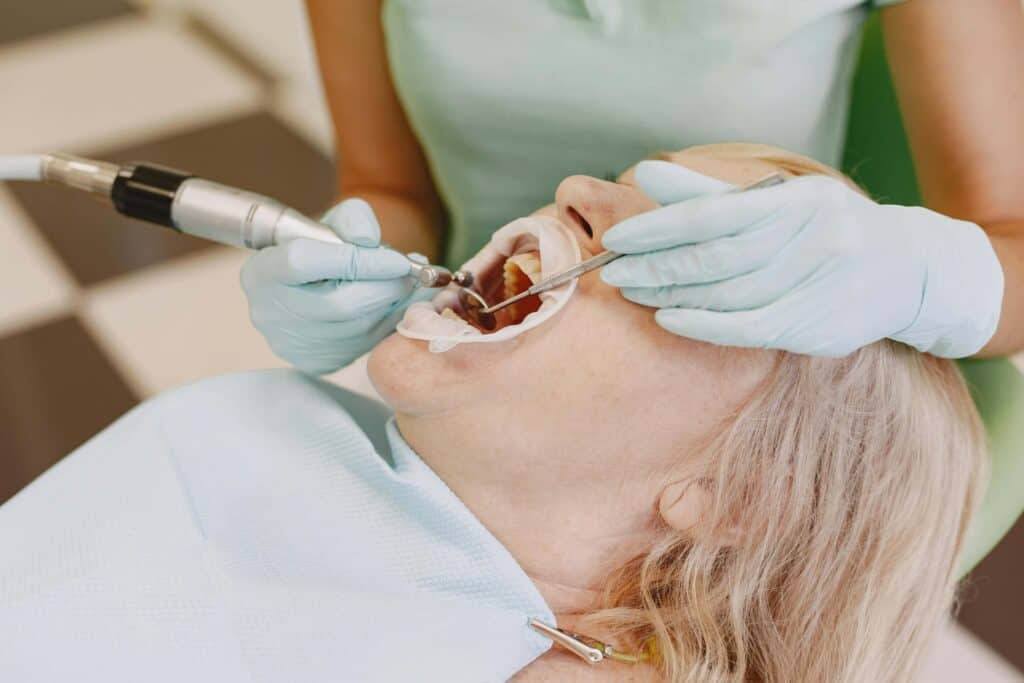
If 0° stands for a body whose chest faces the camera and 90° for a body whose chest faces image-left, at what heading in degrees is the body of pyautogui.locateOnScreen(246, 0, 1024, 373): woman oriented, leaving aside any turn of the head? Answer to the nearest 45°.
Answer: approximately 0°
